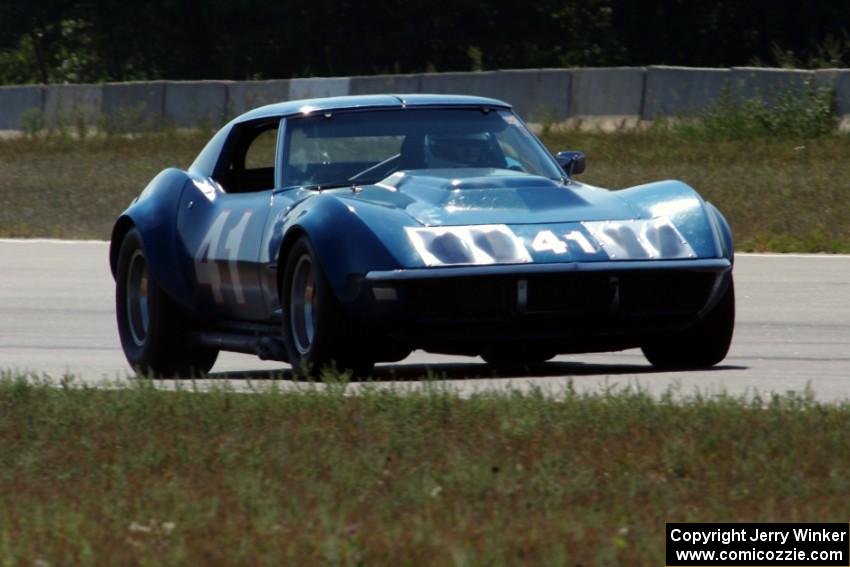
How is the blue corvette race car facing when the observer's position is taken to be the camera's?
facing the viewer and to the right of the viewer
